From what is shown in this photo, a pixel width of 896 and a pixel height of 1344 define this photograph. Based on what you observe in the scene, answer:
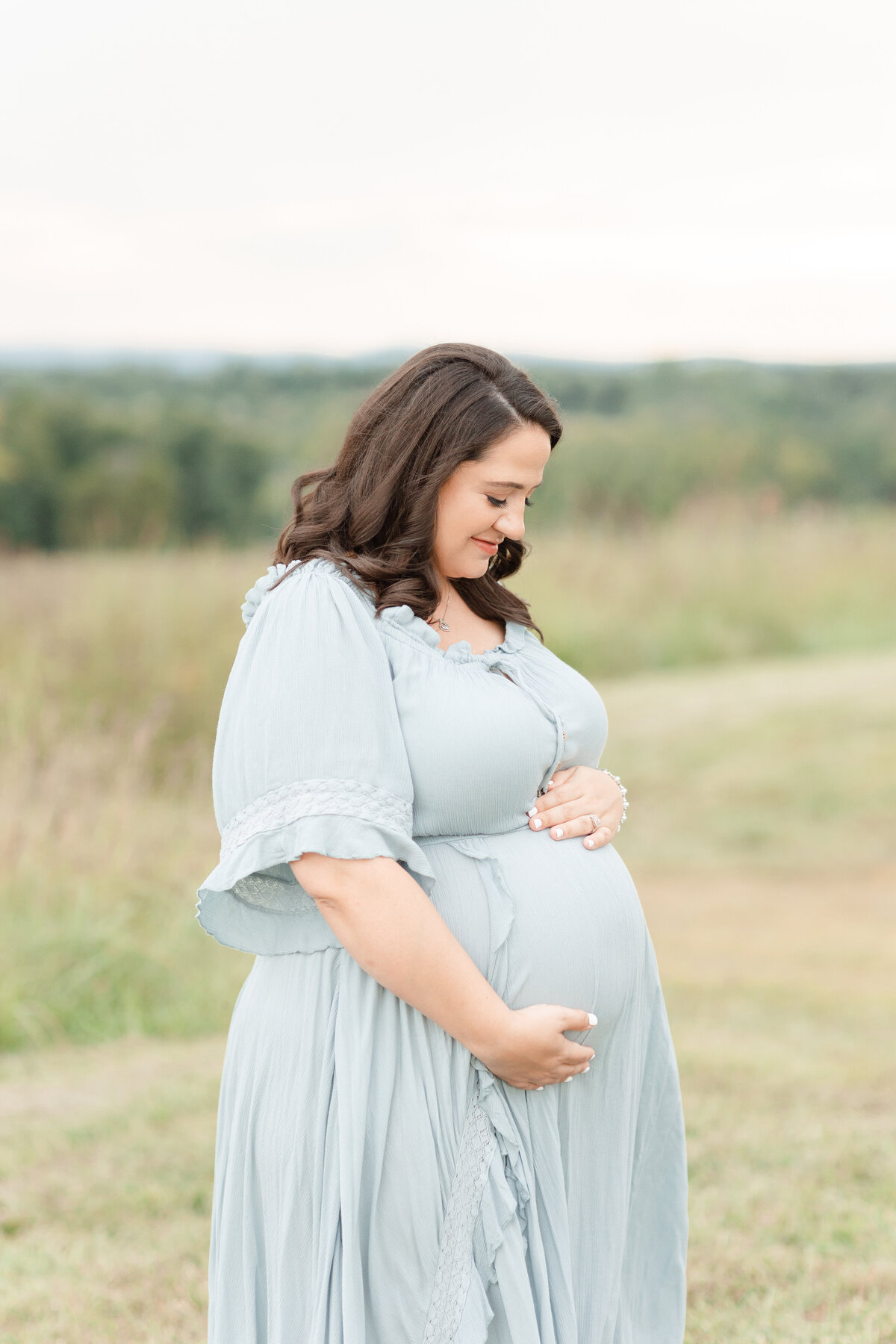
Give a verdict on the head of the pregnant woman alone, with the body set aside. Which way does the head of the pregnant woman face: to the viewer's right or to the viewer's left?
to the viewer's right

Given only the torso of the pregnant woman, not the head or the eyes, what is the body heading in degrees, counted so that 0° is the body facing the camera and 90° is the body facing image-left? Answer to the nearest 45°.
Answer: approximately 315°
